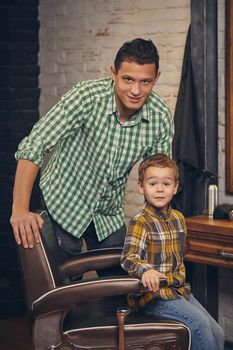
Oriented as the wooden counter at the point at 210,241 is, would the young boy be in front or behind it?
in front

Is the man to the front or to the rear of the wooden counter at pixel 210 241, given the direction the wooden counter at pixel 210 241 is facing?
to the front

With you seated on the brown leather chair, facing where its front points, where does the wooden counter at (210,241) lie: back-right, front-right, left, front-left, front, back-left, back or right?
front-left

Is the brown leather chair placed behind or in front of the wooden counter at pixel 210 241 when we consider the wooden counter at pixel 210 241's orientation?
in front

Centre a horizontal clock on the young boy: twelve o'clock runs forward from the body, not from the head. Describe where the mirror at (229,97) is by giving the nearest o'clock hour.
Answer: The mirror is roughly at 8 o'clock from the young boy.

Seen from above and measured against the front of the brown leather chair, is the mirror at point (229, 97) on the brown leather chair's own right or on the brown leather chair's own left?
on the brown leather chair's own left

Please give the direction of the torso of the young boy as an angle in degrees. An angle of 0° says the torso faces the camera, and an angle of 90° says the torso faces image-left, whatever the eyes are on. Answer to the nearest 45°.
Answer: approximately 315°
